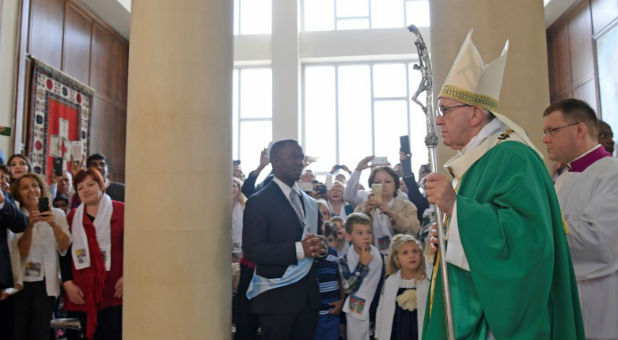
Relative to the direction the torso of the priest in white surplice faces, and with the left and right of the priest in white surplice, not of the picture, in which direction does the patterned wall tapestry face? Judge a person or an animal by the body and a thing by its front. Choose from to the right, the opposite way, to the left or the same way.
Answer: the opposite way

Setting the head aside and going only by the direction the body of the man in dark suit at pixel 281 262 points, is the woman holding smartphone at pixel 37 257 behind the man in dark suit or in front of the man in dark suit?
behind

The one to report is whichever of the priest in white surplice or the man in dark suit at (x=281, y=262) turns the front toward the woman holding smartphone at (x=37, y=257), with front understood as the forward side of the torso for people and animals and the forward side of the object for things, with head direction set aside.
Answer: the priest in white surplice

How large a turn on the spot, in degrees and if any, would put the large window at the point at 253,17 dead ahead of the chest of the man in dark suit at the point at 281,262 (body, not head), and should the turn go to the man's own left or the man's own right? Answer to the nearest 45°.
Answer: approximately 135° to the man's own left

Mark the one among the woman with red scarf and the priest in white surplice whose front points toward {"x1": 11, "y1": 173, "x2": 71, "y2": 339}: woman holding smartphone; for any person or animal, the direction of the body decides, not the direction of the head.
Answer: the priest in white surplice

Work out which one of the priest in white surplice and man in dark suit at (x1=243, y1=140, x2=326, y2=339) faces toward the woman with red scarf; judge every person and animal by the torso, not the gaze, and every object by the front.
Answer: the priest in white surplice

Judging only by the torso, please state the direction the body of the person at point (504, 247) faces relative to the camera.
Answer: to the viewer's left

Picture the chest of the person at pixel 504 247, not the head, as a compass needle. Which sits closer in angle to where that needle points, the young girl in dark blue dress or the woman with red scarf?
the woman with red scarf

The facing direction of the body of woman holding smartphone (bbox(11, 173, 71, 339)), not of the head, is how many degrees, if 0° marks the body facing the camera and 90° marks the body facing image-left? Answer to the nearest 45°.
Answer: approximately 0°

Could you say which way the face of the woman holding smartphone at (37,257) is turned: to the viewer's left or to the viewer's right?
to the viewer's right

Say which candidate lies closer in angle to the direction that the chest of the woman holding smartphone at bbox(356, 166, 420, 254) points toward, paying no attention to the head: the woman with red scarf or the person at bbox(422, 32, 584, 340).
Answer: the person

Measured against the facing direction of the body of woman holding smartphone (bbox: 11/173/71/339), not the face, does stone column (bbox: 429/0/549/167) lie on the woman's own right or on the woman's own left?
on the woman's own left

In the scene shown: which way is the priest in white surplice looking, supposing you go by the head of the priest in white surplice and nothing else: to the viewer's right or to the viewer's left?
to the viewer's left
